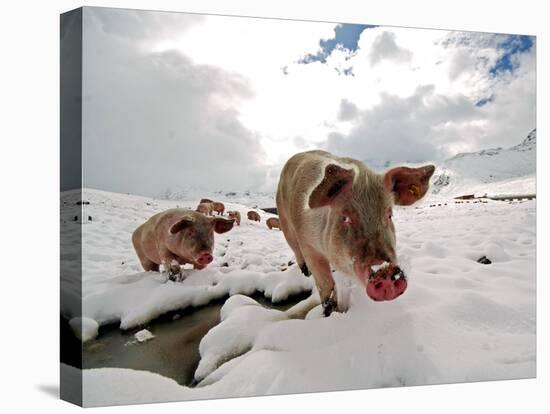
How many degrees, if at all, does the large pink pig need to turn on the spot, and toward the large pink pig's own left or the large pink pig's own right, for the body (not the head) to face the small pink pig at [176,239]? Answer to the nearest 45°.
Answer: approximately 135° to the large pink pig's own right

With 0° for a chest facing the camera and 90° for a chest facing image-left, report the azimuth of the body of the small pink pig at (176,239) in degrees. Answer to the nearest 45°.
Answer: approximately 315°

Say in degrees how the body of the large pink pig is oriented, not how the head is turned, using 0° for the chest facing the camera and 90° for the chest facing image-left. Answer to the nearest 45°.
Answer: approximately 315°

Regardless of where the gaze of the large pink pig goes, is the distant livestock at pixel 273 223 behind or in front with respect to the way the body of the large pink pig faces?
behind

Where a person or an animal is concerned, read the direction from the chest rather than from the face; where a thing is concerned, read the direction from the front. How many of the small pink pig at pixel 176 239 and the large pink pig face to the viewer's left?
0

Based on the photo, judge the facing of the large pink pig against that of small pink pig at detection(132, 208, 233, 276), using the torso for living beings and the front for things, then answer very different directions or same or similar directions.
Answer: same or similar directions
